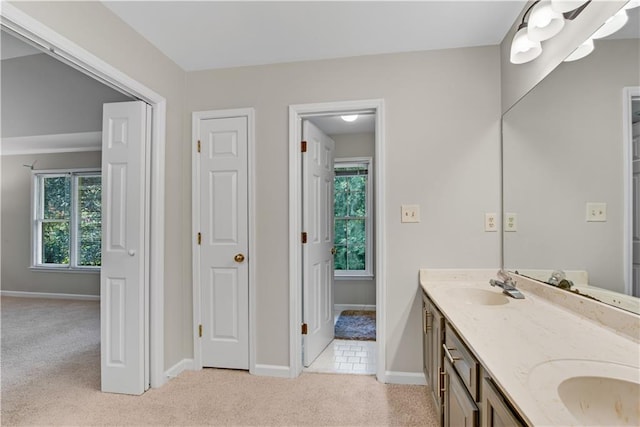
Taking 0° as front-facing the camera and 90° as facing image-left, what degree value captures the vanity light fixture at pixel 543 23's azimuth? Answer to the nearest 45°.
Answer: approximately 45°

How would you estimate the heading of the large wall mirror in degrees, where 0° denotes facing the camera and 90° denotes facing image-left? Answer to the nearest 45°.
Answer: approximately 45°

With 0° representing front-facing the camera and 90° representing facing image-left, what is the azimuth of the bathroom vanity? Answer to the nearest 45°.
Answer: approximately 45°
